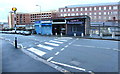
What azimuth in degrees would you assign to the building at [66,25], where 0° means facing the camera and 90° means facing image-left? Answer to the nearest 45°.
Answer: approximately 45°
